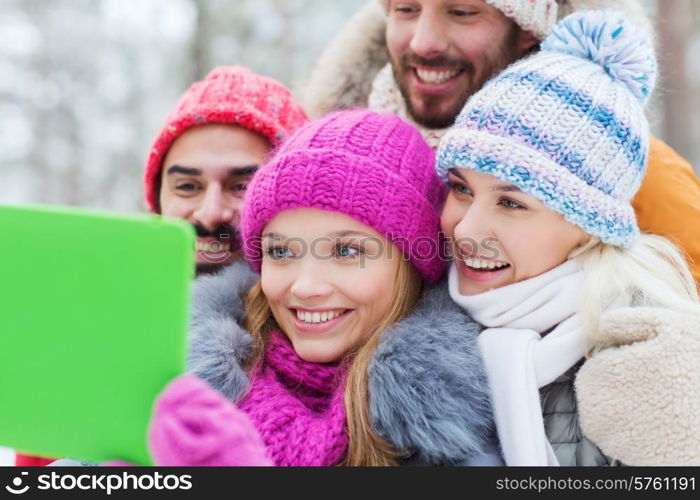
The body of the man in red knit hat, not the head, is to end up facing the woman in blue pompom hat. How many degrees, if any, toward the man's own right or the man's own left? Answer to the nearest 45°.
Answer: approximately 45° to the man's own left

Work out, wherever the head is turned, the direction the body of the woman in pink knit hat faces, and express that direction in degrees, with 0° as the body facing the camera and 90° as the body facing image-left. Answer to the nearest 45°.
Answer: approximately 45°

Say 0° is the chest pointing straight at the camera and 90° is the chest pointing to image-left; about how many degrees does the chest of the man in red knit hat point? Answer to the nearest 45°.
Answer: approximately 0°

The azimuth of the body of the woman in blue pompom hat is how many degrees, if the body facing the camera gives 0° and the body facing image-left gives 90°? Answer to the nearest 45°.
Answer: approximately 45°
